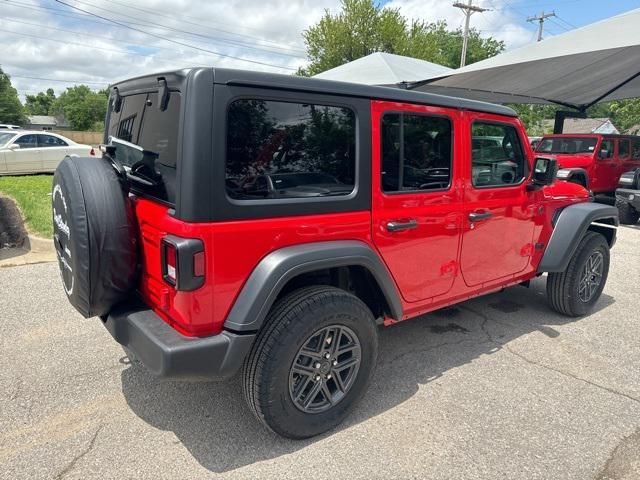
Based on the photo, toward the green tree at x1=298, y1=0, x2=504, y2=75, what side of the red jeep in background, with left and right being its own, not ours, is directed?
right

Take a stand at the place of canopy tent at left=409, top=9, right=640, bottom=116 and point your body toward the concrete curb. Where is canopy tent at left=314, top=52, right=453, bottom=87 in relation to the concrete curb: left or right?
right

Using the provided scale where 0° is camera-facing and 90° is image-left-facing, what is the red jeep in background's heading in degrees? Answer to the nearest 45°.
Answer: approximately 45°

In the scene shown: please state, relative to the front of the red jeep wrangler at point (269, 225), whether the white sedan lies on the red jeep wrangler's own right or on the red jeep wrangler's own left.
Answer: on the red jeep wrangler's own left

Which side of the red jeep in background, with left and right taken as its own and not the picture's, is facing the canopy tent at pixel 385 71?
front

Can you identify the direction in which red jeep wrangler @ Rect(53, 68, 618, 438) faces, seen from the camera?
facing away from the viewer and to the right of the viewer

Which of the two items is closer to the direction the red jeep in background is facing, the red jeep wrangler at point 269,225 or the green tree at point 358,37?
the red jeep wrangler

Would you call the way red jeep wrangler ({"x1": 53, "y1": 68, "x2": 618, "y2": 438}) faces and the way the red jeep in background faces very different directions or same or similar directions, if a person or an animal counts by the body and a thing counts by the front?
very different directions

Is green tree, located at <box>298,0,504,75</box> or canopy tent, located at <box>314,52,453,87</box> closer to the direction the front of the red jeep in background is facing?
the canopy tent

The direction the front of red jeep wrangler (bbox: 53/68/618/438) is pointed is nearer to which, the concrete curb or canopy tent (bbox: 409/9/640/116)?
the canopy tent
